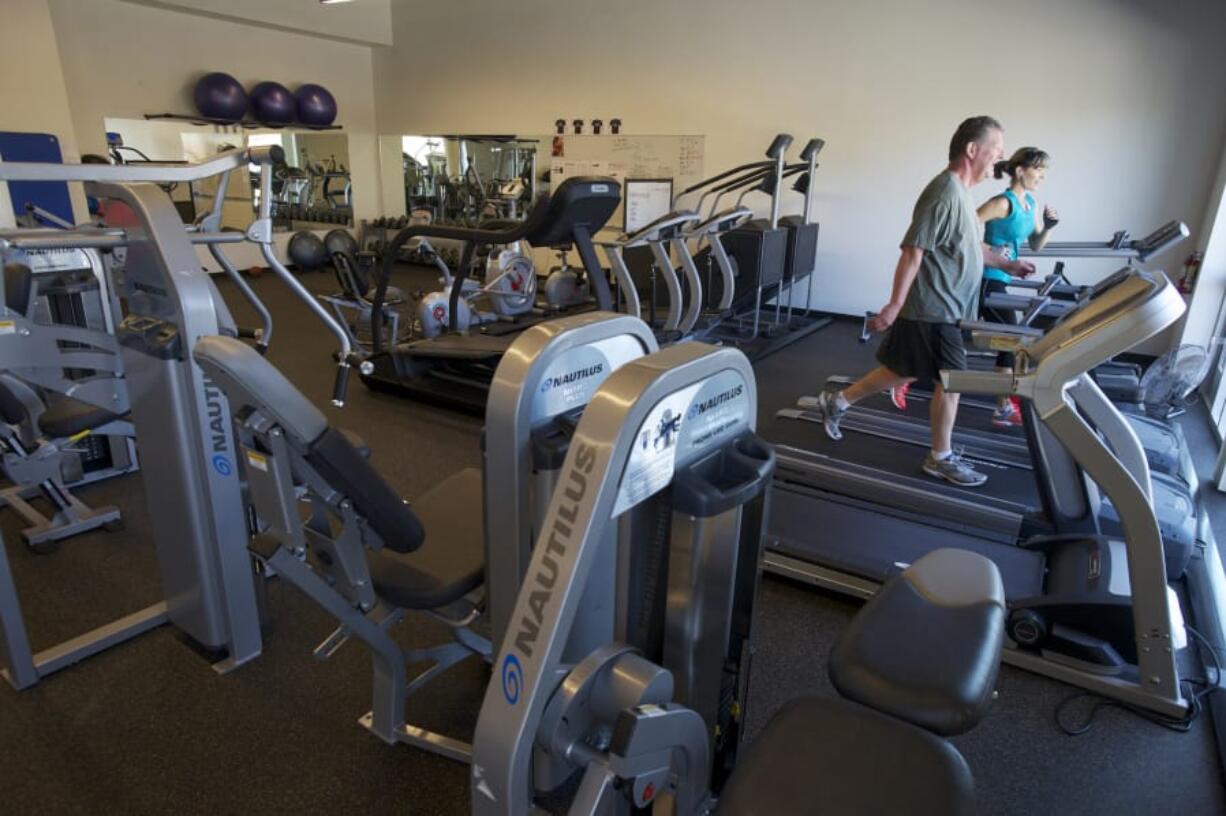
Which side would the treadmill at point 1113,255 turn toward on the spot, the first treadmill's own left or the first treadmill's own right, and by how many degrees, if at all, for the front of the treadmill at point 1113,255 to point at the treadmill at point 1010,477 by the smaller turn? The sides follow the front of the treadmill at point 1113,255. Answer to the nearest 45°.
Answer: approximately 90° to the first treadmill's own right

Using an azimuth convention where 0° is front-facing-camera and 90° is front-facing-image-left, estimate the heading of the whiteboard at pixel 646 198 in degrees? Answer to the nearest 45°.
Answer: approximately 0°

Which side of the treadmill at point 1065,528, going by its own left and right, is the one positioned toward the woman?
left

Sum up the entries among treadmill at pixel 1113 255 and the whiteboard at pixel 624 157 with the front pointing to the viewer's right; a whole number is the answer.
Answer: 1

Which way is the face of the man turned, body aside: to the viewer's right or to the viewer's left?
to the viewer's right

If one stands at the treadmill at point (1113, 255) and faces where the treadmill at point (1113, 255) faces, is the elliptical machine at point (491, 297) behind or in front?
behind

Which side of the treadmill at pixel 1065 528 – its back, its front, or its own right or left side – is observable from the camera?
right

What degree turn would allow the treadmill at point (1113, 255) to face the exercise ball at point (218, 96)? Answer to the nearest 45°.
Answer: approximately 180°

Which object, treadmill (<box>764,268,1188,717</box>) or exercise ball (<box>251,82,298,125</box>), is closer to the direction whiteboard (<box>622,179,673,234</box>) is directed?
the treadmill

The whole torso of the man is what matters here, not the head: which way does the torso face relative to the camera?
to the viewer's right
